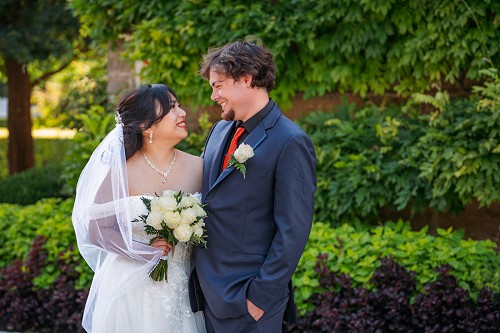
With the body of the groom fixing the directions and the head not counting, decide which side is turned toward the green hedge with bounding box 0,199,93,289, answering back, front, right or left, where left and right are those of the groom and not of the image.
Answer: right

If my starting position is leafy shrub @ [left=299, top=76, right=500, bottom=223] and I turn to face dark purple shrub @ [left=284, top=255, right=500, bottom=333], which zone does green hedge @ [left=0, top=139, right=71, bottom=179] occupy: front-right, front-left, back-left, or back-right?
back-right

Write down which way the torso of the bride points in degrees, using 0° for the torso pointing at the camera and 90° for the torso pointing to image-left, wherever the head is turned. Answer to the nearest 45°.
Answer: approximately 315°

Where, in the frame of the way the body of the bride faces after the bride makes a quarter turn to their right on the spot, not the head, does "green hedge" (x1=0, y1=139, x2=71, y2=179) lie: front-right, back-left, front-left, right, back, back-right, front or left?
back-right

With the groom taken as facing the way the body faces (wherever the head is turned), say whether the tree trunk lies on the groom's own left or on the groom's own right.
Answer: on the groom's own right

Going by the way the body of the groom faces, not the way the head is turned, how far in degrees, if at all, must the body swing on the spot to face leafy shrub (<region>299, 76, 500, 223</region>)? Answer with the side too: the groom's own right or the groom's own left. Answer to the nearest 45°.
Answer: approximately 180°

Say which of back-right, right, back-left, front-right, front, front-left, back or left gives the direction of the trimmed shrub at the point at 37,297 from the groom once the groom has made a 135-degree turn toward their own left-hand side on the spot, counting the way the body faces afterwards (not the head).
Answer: back-left

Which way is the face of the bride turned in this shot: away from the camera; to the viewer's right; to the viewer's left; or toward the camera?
to the viewer's right

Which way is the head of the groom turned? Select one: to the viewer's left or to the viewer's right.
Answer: to the viewer's left
